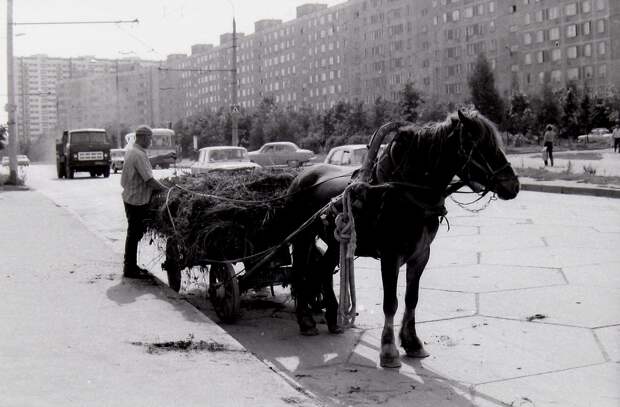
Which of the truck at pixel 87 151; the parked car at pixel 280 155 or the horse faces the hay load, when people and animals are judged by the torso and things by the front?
the truck

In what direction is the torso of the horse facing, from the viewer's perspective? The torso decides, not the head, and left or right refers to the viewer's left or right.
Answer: facing the viewer and to the right of the viewer

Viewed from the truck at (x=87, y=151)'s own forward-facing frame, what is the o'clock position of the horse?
The horse is roughly at 12 o'clock from the truck.

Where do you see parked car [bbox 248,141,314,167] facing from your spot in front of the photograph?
facing to the right of the viewer

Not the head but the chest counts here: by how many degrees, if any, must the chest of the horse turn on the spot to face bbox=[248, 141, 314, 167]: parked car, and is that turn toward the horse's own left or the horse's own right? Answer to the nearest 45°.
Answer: approximately 135° to the horse's own left

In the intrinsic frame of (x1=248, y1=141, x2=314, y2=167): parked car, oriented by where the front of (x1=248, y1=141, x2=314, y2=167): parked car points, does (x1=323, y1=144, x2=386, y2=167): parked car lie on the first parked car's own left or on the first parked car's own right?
on the first parked car's own right

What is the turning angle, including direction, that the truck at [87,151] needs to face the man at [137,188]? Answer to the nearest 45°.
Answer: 0° — it already faces them

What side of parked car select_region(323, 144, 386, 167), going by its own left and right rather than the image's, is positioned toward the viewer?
left

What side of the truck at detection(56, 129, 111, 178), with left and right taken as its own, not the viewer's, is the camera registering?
front

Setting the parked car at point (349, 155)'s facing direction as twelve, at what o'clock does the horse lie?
The horse is roughly at 9 o'clock from the parked car.
